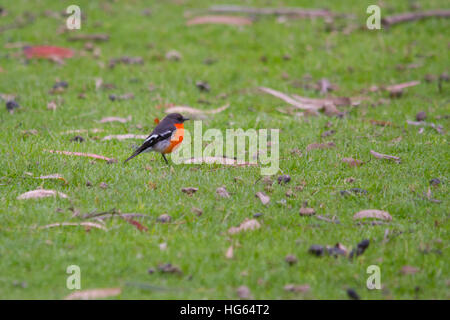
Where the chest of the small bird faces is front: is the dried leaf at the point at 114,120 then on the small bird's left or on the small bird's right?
on the small bird's left

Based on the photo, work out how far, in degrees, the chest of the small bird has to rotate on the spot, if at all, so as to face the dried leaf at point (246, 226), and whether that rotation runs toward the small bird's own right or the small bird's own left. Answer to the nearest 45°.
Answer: approximately 90° to the small bird's own right

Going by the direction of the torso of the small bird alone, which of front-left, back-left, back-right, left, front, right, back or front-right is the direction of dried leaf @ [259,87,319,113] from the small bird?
front-left

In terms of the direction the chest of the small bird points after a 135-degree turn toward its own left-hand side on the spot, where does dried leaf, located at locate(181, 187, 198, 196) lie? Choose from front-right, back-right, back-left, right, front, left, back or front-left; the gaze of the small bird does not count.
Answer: back-left

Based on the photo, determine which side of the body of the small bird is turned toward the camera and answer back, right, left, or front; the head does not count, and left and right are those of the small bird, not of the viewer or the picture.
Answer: right

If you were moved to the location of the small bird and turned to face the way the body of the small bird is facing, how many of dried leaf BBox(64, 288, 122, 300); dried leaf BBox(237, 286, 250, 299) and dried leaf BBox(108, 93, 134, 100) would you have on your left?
1

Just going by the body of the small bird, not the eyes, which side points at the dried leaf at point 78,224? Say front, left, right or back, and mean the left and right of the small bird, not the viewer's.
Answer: right

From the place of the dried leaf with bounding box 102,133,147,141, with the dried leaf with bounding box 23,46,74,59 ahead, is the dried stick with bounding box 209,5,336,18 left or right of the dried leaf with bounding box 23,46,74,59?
right

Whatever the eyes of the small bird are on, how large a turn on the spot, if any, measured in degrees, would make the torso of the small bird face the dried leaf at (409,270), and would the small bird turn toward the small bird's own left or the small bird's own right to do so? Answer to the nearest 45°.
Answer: approximately 45° to the small bird's own right

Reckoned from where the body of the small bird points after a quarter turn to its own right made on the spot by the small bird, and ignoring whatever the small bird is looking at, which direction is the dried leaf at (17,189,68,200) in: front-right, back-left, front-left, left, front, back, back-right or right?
front-right

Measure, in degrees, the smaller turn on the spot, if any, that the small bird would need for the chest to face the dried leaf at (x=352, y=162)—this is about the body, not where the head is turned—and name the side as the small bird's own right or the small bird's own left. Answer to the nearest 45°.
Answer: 0° — it already faces it

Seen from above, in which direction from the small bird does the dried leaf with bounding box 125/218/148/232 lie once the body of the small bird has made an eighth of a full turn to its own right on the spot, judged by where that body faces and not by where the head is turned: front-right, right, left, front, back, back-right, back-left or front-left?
front-right

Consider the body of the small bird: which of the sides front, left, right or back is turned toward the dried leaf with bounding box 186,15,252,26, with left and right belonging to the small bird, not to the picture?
left

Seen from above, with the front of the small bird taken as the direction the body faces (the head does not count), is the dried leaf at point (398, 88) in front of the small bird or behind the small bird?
in front
